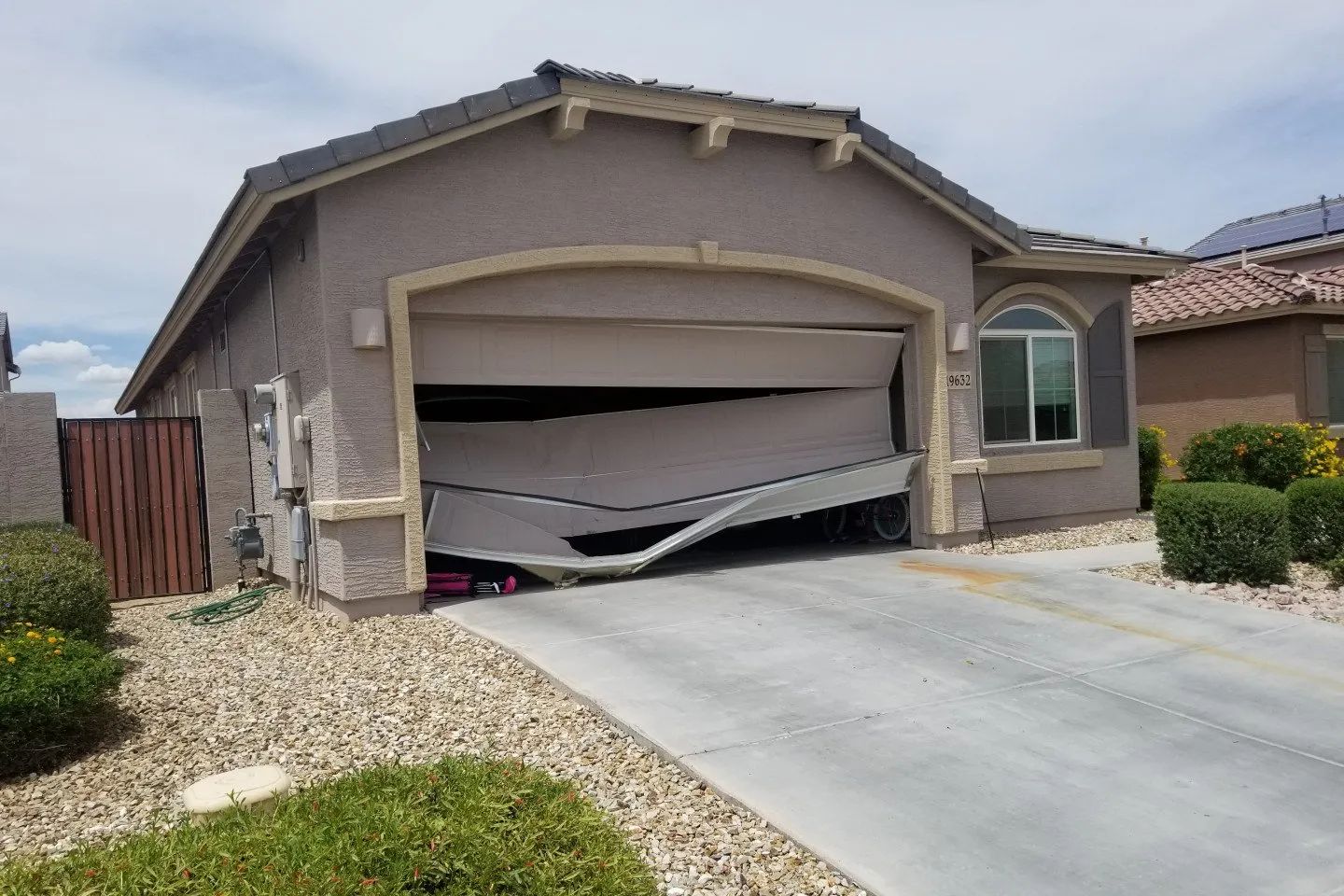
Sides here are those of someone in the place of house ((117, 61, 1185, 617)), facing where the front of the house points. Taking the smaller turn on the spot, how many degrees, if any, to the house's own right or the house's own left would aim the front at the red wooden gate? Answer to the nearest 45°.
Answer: approximately 135° to the house's own right

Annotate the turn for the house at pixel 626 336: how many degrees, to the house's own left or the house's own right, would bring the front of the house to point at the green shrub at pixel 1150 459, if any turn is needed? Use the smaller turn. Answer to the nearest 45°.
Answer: approximately 90° to the house's own left

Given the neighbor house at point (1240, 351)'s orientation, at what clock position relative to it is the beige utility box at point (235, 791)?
The beige utility box is roughly at 2 o'clock from the neighbor house.

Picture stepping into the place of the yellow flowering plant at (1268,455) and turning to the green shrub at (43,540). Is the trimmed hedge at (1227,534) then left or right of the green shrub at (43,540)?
left

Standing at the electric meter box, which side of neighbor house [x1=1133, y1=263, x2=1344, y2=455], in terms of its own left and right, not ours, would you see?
right

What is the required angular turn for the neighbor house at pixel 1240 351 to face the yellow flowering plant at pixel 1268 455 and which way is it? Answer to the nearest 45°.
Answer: approximately 45° to its right

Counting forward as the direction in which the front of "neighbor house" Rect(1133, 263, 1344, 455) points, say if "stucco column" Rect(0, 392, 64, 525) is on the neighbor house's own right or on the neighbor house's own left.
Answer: on the neighbor house's own right

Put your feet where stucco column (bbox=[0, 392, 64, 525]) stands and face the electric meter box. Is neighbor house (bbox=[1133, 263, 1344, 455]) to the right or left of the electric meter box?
left

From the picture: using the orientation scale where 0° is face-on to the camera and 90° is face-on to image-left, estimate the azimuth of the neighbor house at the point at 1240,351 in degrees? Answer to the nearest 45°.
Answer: approximately 315°

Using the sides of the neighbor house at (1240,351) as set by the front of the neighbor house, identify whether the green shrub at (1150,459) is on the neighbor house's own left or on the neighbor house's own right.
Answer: on the neighbor house's own right

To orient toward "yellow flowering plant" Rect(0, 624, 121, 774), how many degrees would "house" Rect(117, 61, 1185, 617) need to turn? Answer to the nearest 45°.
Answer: approximately 90° to its right

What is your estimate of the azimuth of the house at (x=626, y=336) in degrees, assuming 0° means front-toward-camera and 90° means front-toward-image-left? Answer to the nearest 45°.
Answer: approximately 315°

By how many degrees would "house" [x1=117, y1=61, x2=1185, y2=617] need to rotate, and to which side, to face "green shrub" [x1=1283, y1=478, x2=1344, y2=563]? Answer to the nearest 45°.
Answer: approximately 45° to its left

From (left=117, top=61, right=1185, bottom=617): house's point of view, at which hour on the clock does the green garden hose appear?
The green garden hose is roughly at 2 o'clock from the house.
